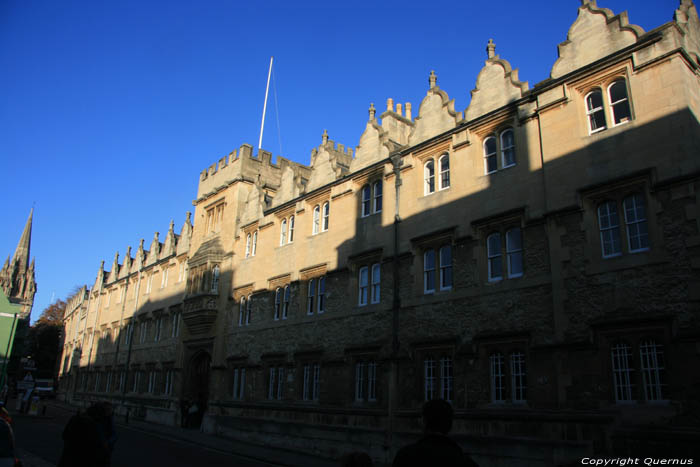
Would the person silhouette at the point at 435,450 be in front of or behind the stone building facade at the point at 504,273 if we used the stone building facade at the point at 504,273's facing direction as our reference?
in front
